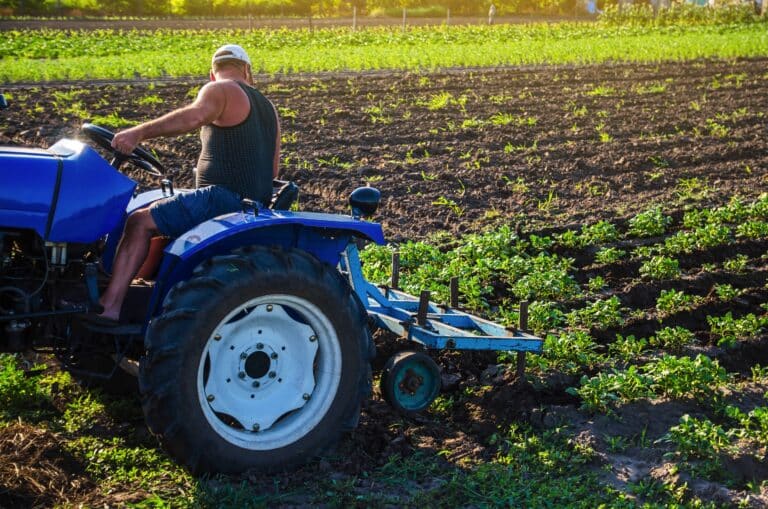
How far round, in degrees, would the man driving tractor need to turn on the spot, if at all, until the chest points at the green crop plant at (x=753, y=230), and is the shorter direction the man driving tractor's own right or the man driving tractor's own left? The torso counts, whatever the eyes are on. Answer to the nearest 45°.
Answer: approximately 90° to the man driving tractor's own right

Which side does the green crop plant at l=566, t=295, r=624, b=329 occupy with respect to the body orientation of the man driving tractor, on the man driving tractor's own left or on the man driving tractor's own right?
on the man driving tractor's own right

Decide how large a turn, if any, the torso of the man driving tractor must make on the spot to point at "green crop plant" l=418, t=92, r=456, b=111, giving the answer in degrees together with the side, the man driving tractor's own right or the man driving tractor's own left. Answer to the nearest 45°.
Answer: approximately 45° to the man driving tractor's own right

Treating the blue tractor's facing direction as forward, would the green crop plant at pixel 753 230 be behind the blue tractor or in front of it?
behind

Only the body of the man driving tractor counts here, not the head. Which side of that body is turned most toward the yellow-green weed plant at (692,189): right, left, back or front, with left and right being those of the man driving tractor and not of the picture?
right

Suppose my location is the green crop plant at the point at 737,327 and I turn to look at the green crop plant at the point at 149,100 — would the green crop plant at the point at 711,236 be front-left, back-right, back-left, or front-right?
front-right

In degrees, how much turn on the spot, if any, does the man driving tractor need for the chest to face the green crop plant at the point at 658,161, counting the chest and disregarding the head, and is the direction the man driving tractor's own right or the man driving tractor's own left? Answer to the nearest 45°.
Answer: approximately 90° to the man driving tractor's own right

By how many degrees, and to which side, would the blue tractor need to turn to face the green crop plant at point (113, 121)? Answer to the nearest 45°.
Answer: approximately 90° to its right

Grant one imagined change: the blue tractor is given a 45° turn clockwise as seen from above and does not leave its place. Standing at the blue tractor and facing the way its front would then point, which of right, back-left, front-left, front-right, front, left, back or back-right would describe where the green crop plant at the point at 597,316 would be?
right

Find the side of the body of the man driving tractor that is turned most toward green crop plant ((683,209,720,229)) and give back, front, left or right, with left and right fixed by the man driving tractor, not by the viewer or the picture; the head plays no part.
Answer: right

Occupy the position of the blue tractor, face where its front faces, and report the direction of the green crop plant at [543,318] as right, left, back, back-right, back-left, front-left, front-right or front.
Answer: back-right

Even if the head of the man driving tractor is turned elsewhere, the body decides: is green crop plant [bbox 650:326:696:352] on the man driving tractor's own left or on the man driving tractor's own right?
on the man driving tractor's own right

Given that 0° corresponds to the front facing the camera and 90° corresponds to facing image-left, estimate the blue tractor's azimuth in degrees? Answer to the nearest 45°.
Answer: approximately 90°

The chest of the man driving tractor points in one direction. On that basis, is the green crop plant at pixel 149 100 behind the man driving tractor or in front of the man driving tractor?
in front

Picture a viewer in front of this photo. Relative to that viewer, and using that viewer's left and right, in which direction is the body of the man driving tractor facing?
facing away from the viewer and to the left of the viewer

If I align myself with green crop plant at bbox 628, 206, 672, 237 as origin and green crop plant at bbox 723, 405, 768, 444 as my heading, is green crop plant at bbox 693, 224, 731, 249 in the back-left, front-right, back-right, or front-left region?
front-left

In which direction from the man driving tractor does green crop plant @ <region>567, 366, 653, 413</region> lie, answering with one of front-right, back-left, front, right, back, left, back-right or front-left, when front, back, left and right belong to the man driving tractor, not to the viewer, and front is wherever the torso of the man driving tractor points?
back-right
